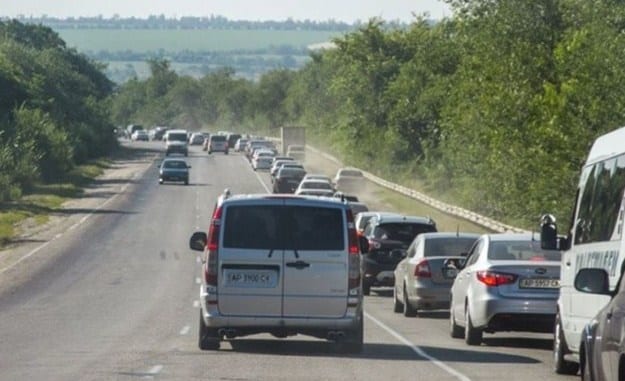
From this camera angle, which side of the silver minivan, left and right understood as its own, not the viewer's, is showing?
back

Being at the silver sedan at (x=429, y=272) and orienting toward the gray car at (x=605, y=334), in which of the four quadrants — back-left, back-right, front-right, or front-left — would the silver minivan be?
front-right

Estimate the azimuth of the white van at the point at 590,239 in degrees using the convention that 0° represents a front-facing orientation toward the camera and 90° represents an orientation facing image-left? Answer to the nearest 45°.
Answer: approximately 135°

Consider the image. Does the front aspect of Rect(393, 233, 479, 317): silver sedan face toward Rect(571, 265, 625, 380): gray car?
no

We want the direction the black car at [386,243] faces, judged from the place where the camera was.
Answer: facing away from the viewer

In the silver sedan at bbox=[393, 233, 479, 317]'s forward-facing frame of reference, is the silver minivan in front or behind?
behind

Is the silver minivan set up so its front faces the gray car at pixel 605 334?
no

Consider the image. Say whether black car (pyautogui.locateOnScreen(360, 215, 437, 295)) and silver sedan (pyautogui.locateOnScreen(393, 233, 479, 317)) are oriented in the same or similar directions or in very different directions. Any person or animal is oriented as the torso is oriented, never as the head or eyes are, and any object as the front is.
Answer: same or similar directions

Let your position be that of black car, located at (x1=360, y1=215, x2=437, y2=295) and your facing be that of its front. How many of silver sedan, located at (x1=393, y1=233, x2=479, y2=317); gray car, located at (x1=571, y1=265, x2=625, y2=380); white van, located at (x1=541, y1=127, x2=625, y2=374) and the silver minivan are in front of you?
0

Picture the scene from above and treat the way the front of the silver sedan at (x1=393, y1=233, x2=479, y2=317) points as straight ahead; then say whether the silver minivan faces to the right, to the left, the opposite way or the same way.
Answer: the same way

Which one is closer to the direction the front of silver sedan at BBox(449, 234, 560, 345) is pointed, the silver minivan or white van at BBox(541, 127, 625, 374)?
the silver minivan

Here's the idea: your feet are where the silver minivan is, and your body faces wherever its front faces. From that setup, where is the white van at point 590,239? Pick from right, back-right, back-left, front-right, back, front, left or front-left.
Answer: back-right

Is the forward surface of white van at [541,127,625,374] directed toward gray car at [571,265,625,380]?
no

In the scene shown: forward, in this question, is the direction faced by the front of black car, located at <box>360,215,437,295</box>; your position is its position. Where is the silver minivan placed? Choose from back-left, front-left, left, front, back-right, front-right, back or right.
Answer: back

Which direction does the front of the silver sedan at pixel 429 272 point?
away from the camera

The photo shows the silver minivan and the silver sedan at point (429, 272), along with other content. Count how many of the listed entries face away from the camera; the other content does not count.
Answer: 2

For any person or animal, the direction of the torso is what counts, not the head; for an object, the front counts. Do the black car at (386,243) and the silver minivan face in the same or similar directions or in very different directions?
same or similar directions

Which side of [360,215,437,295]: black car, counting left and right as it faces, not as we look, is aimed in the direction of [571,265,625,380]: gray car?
back
